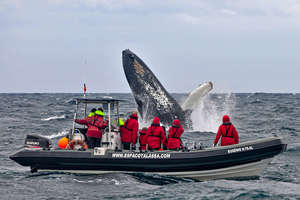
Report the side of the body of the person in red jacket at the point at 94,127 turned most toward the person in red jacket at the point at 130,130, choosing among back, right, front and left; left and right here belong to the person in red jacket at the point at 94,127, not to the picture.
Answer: right

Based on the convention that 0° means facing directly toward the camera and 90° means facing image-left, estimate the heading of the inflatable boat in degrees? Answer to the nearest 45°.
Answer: approximately 270°

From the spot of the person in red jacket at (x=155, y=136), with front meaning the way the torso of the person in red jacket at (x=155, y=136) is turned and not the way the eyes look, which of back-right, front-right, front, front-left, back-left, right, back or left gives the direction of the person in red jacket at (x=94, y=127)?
left

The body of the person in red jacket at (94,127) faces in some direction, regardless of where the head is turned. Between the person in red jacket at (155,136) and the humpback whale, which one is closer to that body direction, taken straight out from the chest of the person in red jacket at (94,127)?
the humpback whale

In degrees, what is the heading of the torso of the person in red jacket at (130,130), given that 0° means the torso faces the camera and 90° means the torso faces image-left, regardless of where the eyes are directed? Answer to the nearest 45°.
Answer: approximately 225°

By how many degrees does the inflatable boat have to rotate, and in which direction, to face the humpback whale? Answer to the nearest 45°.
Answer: approximately 90° to its left

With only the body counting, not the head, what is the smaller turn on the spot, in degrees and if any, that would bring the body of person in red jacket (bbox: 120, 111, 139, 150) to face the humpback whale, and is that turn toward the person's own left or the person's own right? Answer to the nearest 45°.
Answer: approximately 45° to the person's own left

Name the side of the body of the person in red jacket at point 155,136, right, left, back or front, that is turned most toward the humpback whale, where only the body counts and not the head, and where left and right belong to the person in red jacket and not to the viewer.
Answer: front

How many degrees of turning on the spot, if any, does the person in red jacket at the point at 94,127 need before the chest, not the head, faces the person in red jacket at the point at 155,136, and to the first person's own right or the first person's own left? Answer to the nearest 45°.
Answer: approximately 90° to the first person's own right

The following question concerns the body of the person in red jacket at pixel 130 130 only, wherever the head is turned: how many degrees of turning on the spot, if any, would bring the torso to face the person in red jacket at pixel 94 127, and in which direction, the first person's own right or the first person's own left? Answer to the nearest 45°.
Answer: approximately 135° to the first person's own left

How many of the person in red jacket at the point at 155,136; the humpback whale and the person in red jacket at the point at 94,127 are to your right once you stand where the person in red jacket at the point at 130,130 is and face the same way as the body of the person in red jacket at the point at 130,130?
1

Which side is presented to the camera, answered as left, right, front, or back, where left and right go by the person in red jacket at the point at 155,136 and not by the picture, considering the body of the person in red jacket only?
back

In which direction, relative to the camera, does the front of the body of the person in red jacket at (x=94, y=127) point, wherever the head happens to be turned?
away from the camera

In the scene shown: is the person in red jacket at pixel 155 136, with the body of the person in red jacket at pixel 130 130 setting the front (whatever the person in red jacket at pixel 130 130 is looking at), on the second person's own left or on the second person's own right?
on the second person's own right

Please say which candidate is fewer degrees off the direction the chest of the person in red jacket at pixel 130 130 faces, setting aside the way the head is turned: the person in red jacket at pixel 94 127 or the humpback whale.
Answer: the humpback whale
